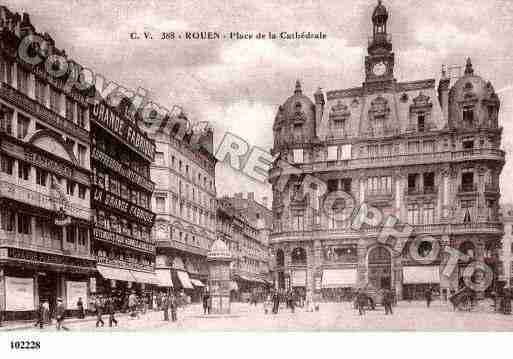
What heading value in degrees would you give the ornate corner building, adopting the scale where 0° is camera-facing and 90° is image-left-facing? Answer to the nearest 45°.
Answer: approximately 0°

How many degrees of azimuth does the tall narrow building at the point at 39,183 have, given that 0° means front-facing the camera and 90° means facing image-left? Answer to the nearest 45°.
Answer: approximately 315°
